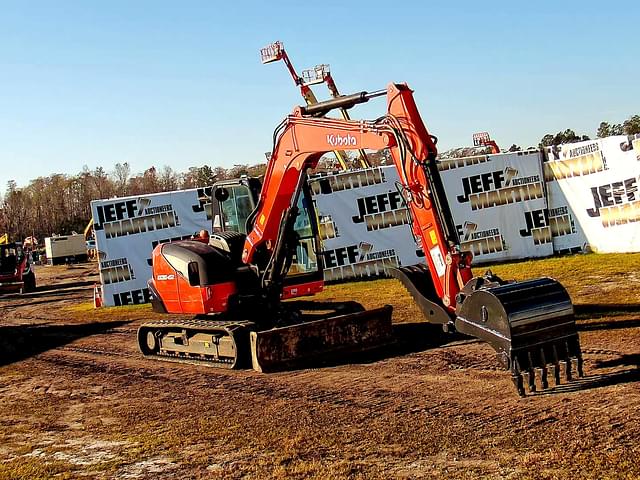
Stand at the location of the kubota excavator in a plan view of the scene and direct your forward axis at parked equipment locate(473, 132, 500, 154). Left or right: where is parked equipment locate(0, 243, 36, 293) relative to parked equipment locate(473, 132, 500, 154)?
left

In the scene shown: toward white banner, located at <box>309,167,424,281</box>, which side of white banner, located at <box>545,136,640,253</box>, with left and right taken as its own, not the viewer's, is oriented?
right

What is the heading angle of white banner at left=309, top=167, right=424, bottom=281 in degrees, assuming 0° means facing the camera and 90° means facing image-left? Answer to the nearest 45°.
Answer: approximately 0°

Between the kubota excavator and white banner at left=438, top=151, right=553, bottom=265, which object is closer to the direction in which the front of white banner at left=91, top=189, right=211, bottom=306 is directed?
the kubota excavator

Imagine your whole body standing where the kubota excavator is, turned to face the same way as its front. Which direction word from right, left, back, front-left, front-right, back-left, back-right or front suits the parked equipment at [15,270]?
back

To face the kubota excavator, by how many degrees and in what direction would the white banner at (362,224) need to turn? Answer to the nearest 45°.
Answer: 0° — it already faces it

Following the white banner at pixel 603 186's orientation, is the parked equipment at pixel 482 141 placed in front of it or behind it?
behind

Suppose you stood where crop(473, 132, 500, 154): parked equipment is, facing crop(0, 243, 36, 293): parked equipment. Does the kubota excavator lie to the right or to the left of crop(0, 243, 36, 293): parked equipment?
left

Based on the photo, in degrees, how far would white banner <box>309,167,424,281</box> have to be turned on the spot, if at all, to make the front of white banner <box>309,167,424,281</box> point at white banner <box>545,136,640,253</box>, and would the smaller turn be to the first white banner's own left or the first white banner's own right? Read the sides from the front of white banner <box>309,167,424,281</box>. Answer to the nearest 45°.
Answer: approximately 90° to the first white banner's own left

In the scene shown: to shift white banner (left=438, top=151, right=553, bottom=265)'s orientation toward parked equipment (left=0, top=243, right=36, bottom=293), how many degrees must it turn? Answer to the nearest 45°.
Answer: approximately 90° to its right

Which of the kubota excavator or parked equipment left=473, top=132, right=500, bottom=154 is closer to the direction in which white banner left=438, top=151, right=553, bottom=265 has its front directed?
the kubota excavator

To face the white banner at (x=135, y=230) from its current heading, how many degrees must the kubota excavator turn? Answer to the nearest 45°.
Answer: approximately 180°
